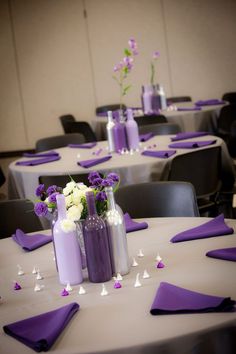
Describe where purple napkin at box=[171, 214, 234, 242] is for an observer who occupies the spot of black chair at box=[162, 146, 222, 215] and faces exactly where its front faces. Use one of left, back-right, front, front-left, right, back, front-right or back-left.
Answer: back-left

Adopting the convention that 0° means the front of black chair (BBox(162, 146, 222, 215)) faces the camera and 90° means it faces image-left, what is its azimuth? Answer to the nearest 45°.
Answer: approximately 135°

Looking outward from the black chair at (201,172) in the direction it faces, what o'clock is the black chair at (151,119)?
the black chair at (151,119) is roughly at 1 o'clock from the black chair at (201,172).

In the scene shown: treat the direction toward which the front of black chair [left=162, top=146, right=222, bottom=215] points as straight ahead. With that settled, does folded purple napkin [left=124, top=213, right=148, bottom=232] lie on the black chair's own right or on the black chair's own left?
on the black chair's own left

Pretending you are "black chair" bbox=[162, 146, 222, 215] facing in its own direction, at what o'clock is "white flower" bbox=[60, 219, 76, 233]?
The white flower is roughly at 8 o'clock from the black chair.
